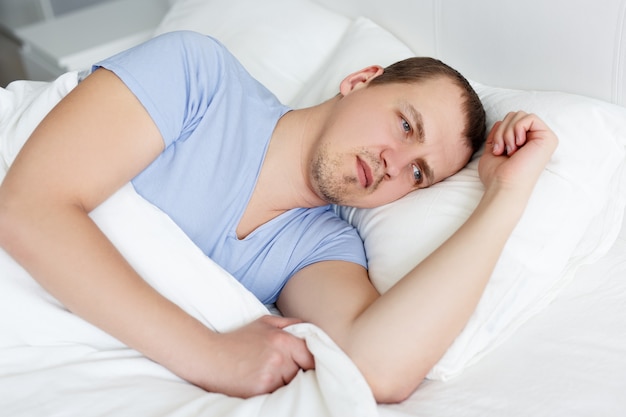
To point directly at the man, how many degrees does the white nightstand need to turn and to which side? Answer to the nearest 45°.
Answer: approximately 45° to its left

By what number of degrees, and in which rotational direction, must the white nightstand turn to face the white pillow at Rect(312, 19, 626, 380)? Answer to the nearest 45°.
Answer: approximately 90° to its left

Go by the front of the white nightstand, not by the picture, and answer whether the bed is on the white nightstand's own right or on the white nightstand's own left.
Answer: on the white nightstand's own left

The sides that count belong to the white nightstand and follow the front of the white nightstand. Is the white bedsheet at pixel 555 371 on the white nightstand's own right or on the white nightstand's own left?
on the white nightstand's own left

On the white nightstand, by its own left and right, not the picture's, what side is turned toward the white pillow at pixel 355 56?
left

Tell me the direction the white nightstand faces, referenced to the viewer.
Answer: facing the viewer and to the left of the viewer

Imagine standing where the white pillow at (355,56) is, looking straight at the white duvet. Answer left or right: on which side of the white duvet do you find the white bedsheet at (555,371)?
left

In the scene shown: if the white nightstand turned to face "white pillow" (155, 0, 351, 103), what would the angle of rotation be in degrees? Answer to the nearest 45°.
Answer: approximately 90° to its left

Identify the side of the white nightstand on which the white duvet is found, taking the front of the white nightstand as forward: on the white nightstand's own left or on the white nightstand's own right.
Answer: on the white nightstand's own left

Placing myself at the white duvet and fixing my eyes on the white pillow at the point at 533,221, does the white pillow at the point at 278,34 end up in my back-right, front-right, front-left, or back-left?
front-left
